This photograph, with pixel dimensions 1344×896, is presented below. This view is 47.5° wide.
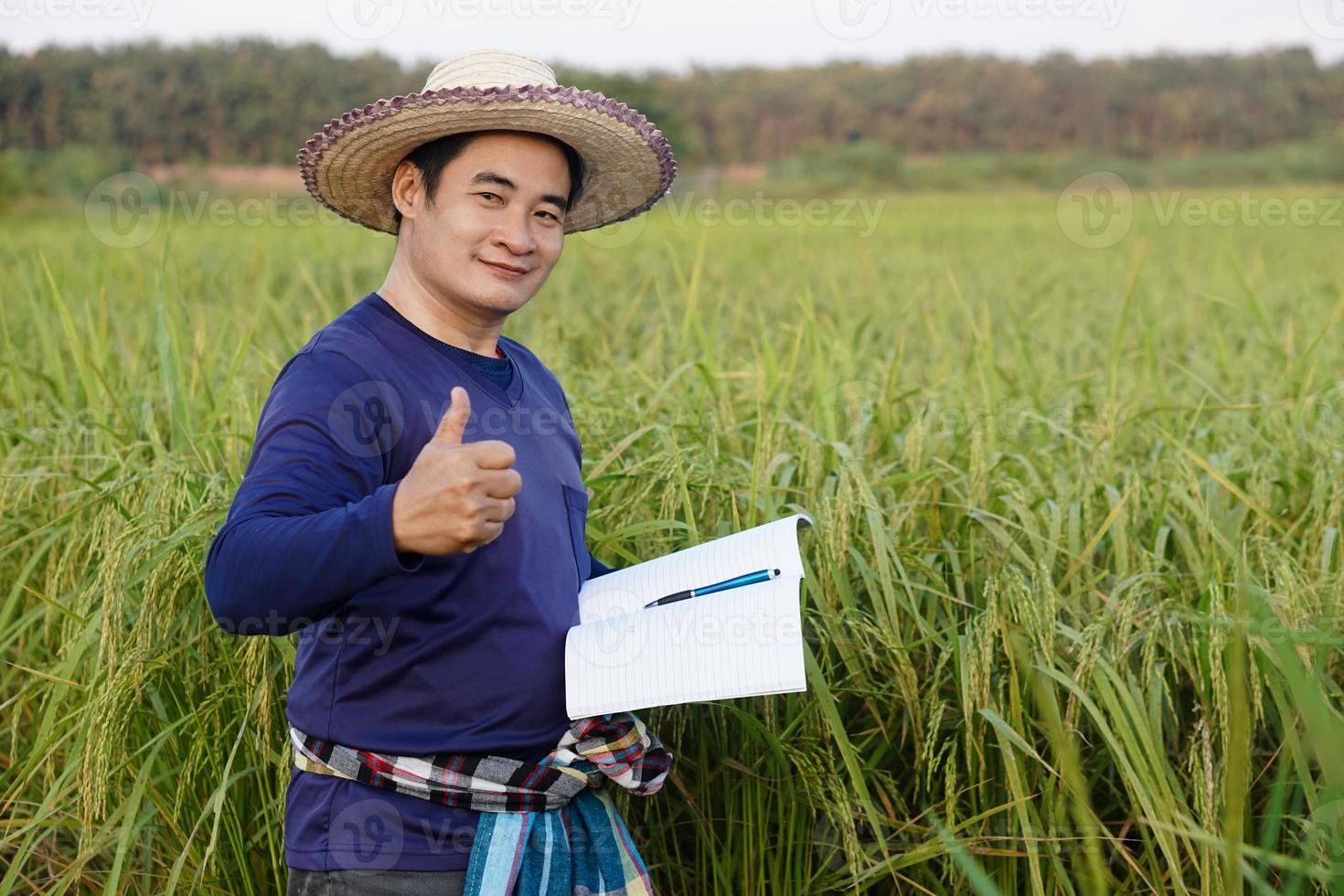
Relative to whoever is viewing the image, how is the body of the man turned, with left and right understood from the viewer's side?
facing the viewer and to the right of the viewer
